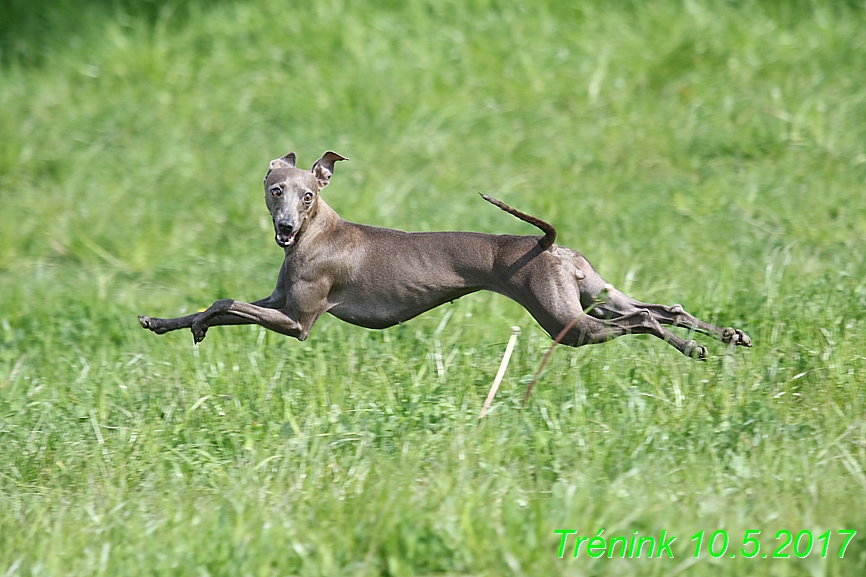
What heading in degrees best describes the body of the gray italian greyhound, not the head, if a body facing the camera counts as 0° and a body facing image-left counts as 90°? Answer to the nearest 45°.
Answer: approximately 90°
